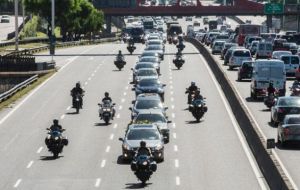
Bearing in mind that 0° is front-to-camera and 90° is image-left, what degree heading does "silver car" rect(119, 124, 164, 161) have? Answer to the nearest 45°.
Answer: approximately 0°

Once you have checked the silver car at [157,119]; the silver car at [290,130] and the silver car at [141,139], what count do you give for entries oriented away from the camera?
1

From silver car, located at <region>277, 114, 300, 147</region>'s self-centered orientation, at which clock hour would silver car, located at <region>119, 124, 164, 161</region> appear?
silver car, located at <region>119, 124, 164, 161</region> is roughly at 8 o'clock from silver car, located at <region>277, 114, 300, 147</region>.

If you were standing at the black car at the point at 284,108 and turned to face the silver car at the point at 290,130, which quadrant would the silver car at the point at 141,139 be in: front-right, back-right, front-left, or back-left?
front-right

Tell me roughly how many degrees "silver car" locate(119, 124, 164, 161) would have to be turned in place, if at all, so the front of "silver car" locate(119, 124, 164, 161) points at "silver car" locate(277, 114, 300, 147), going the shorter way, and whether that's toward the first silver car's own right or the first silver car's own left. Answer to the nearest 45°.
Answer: approximately 90° to the first silver car's own left

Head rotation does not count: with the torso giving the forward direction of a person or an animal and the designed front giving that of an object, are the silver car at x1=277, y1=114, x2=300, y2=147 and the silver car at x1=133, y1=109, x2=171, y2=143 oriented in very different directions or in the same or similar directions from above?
very different directions

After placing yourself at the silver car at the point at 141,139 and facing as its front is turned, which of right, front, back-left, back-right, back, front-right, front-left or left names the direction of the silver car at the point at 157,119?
back

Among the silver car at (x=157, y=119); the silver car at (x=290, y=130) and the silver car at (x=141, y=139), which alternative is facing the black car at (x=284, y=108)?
the silver car at (x=290, y=130)

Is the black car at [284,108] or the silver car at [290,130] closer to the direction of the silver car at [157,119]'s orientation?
the silver car

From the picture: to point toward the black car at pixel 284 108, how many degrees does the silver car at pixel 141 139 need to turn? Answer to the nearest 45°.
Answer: approximately 135° to its left

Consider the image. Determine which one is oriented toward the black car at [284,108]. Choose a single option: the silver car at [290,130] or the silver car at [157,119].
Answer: the silver car at [290,130]

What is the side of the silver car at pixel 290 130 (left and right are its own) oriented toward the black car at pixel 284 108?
front

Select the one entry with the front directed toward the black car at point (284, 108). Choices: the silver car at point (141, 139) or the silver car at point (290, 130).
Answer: the silver car at point (290, 130)

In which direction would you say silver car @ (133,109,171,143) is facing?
toward the camera

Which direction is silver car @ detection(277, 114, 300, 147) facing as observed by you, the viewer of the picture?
facing away from the viewer

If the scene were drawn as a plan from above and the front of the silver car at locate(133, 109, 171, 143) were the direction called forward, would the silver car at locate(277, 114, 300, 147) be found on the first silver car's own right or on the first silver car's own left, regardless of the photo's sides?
on the first silver car's own left

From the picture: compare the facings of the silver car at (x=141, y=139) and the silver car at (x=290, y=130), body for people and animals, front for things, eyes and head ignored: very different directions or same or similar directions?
very different directions

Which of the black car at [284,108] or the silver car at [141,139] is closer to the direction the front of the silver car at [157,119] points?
the silver car
